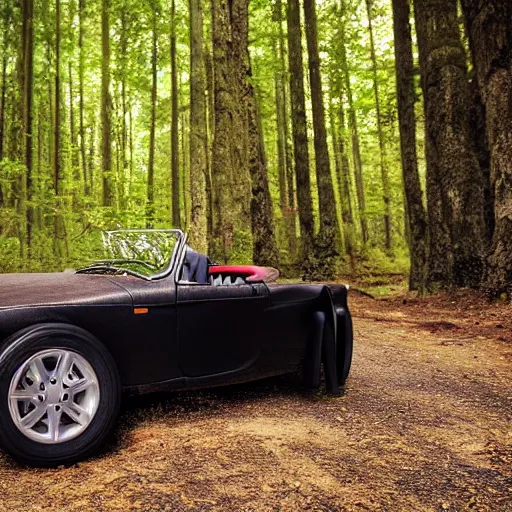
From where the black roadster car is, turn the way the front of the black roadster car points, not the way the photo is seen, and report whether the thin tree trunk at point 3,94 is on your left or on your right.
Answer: on your right

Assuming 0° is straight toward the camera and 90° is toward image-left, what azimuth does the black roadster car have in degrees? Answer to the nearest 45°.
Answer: approximately 45°

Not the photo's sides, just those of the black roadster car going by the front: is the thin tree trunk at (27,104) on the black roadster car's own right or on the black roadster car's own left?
on the black roadster car's own right
